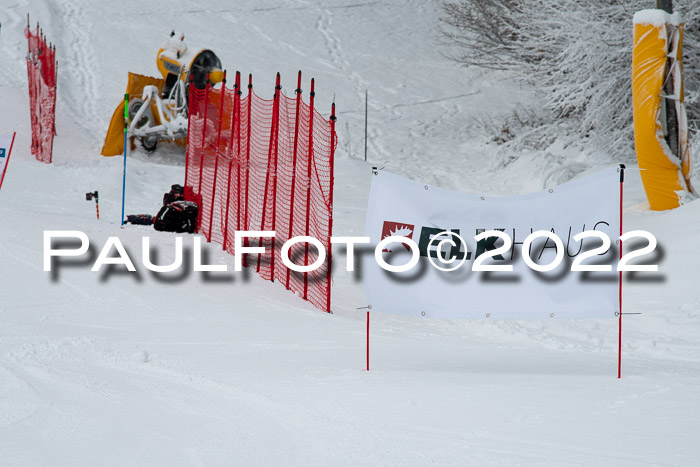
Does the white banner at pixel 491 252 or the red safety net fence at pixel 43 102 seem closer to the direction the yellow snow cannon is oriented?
the white banner

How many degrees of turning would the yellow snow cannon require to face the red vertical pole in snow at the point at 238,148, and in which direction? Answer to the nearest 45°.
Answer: approximately 45° to its right

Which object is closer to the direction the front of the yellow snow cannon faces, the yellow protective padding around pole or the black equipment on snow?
the yellow protective padding around pole

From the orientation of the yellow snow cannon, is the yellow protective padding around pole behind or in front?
in front

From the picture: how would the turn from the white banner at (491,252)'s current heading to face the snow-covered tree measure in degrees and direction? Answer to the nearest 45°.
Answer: approximately 180°

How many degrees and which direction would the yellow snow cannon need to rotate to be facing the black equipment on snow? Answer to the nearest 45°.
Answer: approximately 45° to its right

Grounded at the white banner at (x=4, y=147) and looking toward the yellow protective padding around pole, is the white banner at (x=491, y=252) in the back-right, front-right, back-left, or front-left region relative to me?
front-right

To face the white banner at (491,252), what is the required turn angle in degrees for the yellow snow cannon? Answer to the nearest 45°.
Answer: approximately 45° to its right

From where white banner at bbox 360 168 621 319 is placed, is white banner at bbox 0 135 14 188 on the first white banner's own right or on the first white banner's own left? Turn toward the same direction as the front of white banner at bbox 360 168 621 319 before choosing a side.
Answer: on the first white banner's own right

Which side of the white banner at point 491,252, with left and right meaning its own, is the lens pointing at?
front

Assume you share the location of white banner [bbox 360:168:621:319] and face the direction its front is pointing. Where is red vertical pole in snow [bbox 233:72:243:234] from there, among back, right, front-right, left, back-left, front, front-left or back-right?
back-right

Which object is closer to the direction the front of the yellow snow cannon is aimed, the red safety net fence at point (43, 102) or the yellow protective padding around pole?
the yellow protective padding around pole

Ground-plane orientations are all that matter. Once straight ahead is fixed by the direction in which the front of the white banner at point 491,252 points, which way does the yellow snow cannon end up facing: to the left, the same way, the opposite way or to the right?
to the left

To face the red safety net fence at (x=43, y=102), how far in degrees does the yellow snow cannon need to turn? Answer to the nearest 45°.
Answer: approximately 135° to its right
